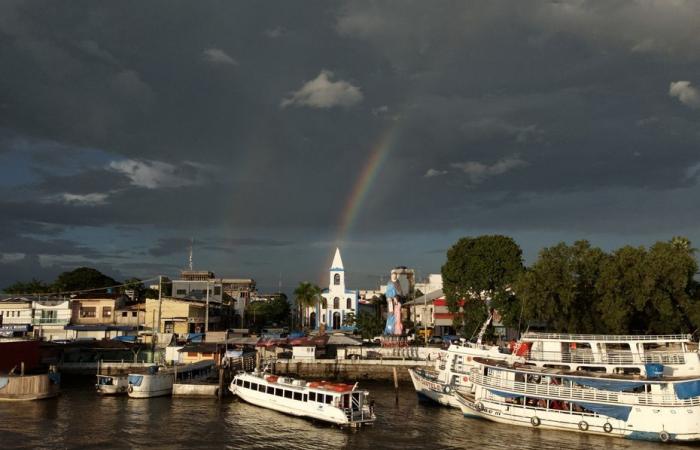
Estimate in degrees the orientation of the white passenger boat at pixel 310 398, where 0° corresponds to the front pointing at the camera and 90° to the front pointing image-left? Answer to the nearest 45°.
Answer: approximately 135°

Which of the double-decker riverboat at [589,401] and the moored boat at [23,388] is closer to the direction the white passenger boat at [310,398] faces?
the moored boat

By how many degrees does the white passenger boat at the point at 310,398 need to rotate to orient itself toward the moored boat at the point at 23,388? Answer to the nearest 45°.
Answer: approximately 45° to its left

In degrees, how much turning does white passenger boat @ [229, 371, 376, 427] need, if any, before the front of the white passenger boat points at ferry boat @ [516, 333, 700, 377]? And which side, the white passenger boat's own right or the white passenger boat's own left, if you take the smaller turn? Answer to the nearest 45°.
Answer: approximately 135° to the white passenger boat's own right

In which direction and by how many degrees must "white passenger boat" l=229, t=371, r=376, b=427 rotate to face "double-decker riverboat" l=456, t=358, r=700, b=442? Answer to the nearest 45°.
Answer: approximately 135° to its right
